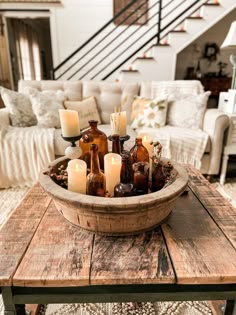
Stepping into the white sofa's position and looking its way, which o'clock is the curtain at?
The curtain is roughly at 5 o'clock from the white sofa.

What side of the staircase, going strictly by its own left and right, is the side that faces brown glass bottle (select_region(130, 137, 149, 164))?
left

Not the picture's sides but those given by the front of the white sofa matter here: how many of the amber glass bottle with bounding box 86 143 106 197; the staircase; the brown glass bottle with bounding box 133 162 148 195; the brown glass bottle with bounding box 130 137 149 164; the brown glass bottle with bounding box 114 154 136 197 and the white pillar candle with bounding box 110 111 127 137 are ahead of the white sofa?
5

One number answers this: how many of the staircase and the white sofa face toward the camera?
1

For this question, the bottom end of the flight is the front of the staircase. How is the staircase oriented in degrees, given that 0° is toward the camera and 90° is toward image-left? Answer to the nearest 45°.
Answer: approximately 90°

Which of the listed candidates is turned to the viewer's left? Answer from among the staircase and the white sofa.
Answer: the staircase

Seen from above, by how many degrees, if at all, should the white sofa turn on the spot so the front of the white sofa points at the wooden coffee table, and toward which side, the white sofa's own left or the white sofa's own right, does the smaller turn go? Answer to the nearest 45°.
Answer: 0° — it already faces it

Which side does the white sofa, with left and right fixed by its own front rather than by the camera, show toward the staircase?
back

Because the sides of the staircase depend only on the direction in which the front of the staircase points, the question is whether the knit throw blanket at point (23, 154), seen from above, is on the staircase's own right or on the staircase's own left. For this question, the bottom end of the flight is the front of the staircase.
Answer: on the staircase's own left

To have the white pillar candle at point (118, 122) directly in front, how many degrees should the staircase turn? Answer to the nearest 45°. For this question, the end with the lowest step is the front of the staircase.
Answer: approximately 90° to its left

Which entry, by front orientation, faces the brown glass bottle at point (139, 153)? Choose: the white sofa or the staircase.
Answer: the white sofa

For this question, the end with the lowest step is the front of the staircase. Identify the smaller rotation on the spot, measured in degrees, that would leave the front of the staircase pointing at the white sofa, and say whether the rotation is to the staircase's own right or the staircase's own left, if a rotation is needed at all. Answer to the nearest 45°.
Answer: approximately 90° to the staircase's own left

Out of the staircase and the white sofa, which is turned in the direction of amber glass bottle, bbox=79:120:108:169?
the white sofa

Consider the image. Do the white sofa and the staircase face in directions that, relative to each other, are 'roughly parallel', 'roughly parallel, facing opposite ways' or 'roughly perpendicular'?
roughly perpendicular
